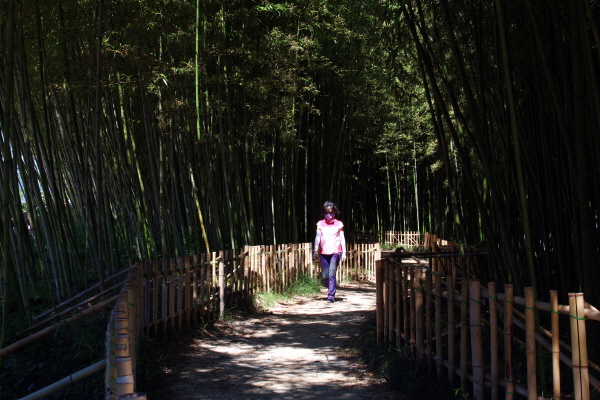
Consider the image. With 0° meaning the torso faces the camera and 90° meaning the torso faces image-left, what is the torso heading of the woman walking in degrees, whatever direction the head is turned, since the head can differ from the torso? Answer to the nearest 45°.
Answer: approximately 0°

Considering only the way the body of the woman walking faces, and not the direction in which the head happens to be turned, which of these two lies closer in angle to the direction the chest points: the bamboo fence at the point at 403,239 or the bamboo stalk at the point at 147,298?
the bamboo stalk

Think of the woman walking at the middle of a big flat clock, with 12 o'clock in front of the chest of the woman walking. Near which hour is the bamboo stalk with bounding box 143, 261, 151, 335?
The bamboo stalk is roughly at 1 o'clock from the woman walking.

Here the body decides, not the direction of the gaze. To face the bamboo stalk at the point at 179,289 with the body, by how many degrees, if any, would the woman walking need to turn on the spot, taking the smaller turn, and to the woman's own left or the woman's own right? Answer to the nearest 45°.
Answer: approximately 45° to the woman's own right

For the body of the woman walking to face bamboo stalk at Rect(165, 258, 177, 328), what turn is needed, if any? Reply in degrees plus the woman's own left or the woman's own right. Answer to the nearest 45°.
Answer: approximately 45° to the woman's own right

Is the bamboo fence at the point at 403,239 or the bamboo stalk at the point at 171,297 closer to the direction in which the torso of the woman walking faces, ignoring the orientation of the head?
the bamboo stalk

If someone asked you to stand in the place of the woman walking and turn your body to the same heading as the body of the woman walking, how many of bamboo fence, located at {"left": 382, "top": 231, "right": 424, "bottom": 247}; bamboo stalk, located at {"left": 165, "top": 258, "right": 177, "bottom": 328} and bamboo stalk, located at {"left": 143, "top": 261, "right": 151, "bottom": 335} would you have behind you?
1

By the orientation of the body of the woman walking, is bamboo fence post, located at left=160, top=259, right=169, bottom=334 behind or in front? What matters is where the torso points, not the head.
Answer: in front

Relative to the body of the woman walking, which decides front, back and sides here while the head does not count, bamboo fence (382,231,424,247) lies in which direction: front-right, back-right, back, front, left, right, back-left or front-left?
back

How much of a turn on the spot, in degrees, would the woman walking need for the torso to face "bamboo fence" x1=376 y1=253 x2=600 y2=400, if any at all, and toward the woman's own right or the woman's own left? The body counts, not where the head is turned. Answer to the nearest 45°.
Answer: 0° — they already face it

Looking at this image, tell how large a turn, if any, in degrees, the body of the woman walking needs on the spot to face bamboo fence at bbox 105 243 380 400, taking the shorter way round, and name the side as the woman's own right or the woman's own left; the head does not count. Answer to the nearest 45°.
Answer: approximately 45° to the woman's own right
